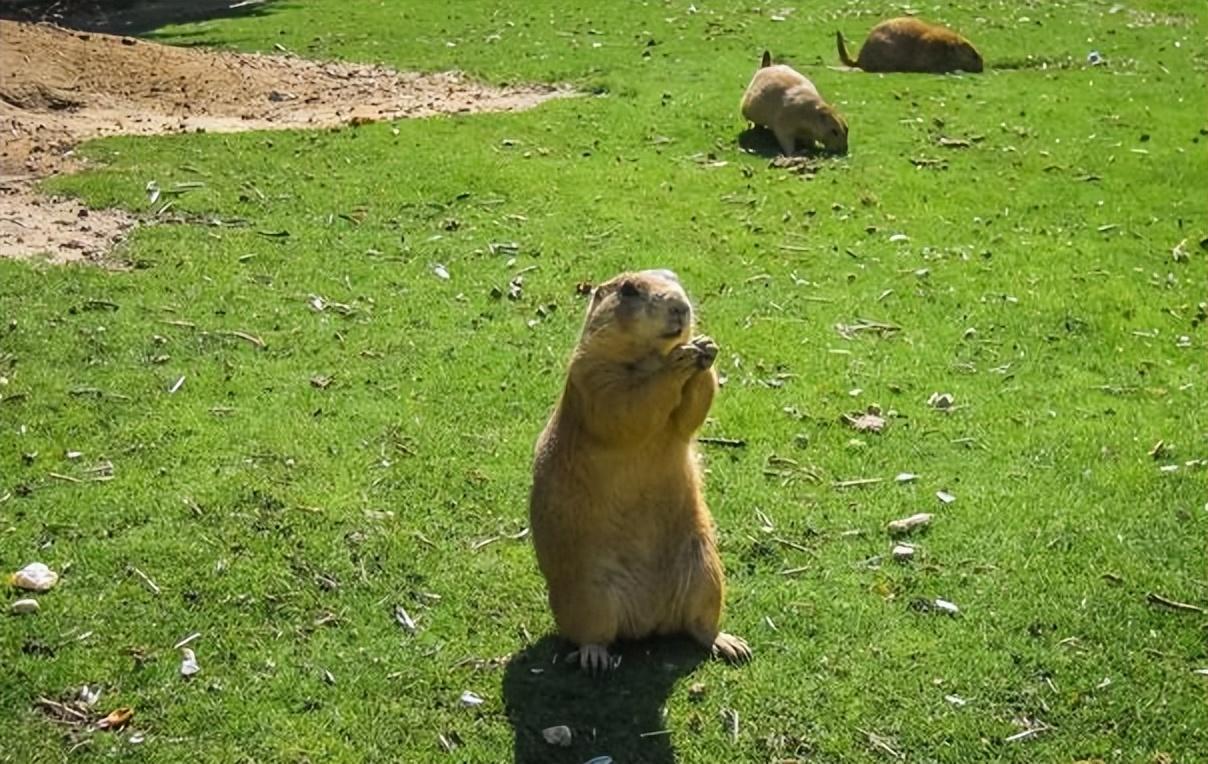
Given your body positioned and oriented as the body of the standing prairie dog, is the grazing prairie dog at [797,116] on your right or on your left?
on your left

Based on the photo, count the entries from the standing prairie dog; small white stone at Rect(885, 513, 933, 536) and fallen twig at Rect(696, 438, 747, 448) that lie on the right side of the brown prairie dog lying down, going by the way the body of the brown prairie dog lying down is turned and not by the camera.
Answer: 3

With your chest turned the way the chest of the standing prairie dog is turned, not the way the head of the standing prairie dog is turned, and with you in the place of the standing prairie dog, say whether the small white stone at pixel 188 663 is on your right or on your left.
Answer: on your right

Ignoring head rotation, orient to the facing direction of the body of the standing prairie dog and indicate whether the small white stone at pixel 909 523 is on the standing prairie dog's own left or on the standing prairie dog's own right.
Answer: on the standing prairie dog's own left

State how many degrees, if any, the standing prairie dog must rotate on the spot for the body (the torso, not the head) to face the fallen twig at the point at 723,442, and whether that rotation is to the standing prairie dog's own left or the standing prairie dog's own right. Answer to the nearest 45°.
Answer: approximately 135° to the standing prairie dog's own left

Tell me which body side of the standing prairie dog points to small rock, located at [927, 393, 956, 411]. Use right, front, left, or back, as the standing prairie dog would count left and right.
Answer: left

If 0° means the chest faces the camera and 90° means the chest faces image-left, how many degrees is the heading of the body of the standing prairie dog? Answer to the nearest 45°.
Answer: approximately 315°

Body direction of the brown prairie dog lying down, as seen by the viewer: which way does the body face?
to the viewer's right

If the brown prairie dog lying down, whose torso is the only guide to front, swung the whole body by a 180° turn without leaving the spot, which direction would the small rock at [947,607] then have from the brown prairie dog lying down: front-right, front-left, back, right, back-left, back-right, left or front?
left

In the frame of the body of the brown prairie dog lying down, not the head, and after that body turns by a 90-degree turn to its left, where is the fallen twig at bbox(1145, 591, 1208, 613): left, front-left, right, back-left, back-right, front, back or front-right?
back

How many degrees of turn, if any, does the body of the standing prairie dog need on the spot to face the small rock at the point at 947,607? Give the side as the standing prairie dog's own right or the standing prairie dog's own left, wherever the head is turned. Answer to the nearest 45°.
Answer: approximately 45° to the standing prairie dog's own left

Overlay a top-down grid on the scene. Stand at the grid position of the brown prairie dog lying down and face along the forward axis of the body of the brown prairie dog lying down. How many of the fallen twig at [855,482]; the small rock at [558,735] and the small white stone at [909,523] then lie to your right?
3

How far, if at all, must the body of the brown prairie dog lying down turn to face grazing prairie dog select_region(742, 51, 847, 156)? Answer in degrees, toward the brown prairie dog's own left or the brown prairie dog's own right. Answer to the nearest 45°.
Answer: approximately 90° to the brown prairie dog's own right
